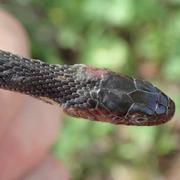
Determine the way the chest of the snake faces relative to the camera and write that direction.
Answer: to the viewer's right
